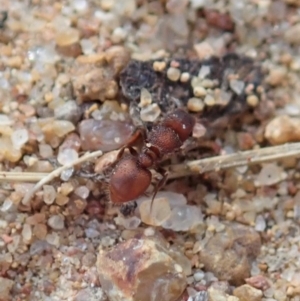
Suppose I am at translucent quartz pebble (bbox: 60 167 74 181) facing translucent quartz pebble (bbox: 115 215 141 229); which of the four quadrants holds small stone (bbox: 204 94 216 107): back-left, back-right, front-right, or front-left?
front-left

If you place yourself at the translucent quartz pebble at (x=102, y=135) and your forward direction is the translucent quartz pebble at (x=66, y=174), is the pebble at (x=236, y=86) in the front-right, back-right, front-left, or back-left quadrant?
back-left

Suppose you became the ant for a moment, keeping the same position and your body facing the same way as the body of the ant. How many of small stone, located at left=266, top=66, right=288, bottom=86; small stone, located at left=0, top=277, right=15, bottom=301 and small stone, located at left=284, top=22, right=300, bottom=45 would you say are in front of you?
2

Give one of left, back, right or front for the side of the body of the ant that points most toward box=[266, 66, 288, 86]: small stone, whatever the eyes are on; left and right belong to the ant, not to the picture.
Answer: front

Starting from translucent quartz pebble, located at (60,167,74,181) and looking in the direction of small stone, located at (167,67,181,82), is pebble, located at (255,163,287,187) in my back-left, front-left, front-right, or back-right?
front-right

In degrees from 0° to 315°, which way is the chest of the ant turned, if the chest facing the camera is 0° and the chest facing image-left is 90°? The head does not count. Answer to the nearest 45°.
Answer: approximately 225°
